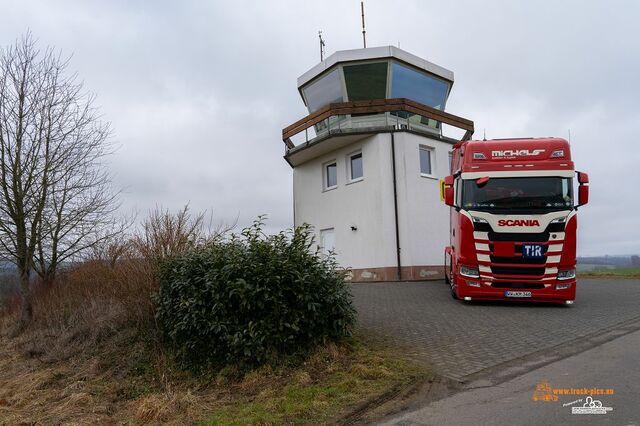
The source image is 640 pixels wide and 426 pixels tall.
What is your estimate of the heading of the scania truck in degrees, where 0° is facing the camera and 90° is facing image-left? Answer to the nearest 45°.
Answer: approximately 0°

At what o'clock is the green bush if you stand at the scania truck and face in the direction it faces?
The green bush is roughly at 1 o'clock from the scania truck.

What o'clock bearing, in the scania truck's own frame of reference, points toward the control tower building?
The control tower building is roughly at 5 o'clock from the scania truck.

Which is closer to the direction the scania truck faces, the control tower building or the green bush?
the green bush
